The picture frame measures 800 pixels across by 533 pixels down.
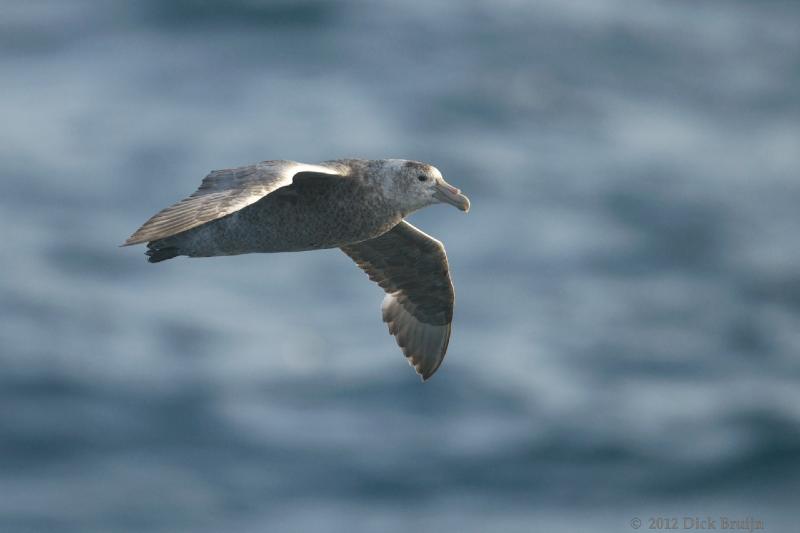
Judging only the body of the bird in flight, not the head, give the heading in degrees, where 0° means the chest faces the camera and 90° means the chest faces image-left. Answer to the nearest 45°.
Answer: approximately 270°
